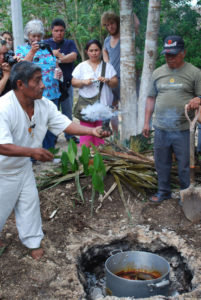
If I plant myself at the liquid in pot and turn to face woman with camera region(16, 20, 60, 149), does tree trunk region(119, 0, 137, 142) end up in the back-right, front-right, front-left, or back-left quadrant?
front-right

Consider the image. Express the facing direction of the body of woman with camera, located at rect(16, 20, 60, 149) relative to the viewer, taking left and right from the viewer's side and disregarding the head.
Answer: facing the viewer and to the right of the viewer

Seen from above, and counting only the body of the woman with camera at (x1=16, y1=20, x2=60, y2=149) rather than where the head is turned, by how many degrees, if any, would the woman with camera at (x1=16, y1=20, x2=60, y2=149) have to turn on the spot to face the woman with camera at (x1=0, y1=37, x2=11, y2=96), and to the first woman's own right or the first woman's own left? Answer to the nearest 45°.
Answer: approximately 90° to the first woman's own right

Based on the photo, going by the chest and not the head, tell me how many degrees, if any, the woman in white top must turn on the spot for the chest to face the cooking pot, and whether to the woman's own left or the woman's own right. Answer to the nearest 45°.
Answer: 0° — they already face it

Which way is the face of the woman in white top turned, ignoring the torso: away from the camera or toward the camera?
toward the camera

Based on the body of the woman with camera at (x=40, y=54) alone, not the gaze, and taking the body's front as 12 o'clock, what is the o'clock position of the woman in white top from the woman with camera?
The woman in white top is roughly at 11 o'clock from the woman with camera.

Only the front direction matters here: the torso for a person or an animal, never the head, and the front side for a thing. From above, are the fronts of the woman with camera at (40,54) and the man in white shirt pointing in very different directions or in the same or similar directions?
same or similar directions

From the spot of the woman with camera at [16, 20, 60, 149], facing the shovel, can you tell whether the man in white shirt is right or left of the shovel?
right

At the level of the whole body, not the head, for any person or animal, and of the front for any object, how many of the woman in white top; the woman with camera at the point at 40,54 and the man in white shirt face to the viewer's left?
0

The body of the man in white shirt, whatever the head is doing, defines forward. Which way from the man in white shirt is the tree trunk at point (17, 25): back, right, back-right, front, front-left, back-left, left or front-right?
back-left

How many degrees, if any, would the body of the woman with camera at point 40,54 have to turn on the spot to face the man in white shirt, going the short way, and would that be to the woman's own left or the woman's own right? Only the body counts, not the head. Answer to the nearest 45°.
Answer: approximately 45° to the woman's own right

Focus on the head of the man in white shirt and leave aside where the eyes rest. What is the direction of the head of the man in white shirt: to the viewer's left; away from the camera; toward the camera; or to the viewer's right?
to the viewer's right

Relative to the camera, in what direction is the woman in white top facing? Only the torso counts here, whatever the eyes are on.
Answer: toward the camera

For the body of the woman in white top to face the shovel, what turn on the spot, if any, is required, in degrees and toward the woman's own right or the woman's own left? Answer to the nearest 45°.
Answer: approximately 45° to the woman's own left

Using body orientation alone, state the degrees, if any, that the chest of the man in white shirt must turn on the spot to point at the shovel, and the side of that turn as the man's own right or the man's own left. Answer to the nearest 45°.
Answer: approximately 45° to the man's own left

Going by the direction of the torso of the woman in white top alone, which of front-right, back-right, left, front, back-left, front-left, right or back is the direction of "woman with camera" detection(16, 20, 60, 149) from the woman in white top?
right

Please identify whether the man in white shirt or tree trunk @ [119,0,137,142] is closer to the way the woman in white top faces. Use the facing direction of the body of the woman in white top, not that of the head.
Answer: the man in white shirt
